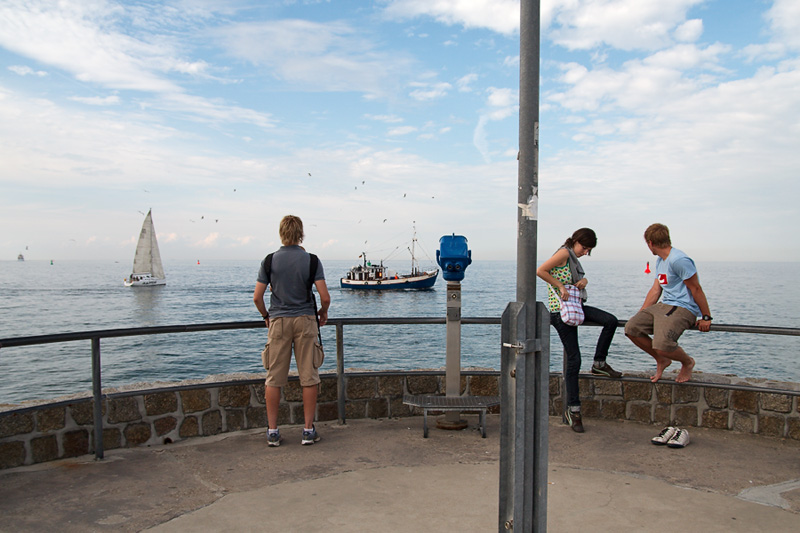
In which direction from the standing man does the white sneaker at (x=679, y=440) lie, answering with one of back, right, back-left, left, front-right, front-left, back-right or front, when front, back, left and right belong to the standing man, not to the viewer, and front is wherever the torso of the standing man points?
right

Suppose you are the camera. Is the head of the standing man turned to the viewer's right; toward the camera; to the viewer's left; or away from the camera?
away from the camera

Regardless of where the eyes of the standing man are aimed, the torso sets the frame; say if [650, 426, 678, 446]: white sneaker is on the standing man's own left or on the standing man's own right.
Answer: on the standing man's own right

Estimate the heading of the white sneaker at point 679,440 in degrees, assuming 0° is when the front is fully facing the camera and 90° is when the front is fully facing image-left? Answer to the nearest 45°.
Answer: approximately 45°

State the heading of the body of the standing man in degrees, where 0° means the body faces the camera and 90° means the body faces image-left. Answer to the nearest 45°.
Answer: approximately 180°

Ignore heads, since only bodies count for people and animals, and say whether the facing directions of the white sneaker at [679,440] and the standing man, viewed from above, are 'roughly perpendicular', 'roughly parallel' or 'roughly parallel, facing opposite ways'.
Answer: roughly perpendicular
